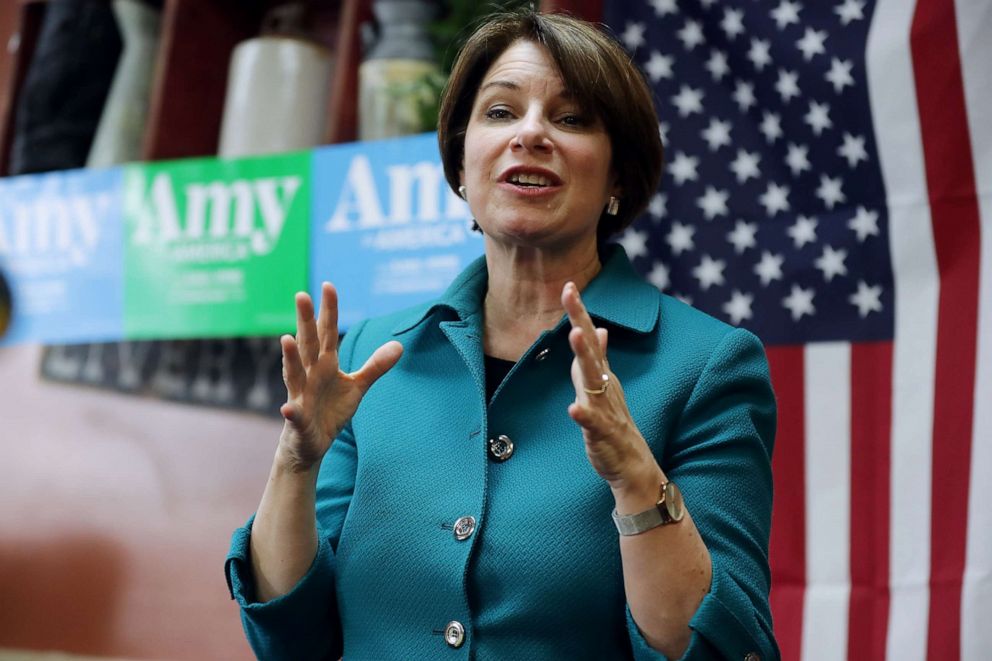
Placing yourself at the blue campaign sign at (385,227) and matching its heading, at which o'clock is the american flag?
The american flag is roughly at 10 o'clock from the blue campaign sign.

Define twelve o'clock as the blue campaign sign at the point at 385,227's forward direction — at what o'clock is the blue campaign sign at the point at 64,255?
the blue campaign sign at the point at 64,255 is roughly at 4 o'clock from the blue campaign sign at the point at 385,227.

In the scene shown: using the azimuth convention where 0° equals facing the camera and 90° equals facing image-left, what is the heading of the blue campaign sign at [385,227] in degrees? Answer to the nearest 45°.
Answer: approximately 0°
